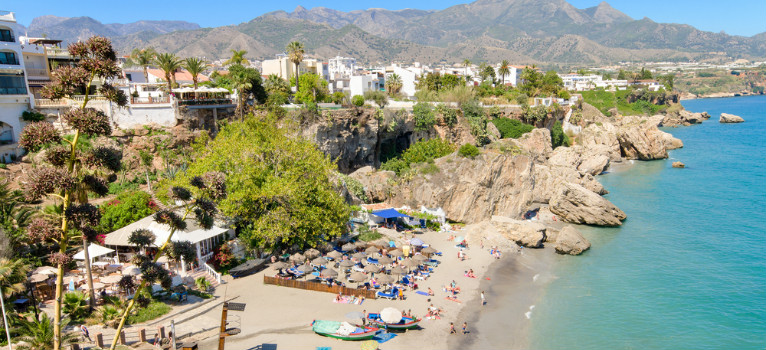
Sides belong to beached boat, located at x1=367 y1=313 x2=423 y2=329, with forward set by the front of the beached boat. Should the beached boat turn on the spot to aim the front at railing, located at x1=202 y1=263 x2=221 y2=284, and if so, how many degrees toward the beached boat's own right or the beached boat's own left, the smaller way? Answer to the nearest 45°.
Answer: approximately 180°

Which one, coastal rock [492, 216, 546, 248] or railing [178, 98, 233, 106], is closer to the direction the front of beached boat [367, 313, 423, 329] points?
the coastal rock

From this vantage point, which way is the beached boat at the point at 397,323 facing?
to the viewer's right

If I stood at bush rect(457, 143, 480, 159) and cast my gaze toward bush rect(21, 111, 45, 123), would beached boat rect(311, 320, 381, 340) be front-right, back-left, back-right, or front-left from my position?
front-left

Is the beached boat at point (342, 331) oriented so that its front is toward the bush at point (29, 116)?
no

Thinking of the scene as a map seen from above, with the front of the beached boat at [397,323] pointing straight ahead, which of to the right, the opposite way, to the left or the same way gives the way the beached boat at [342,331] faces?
the same way
